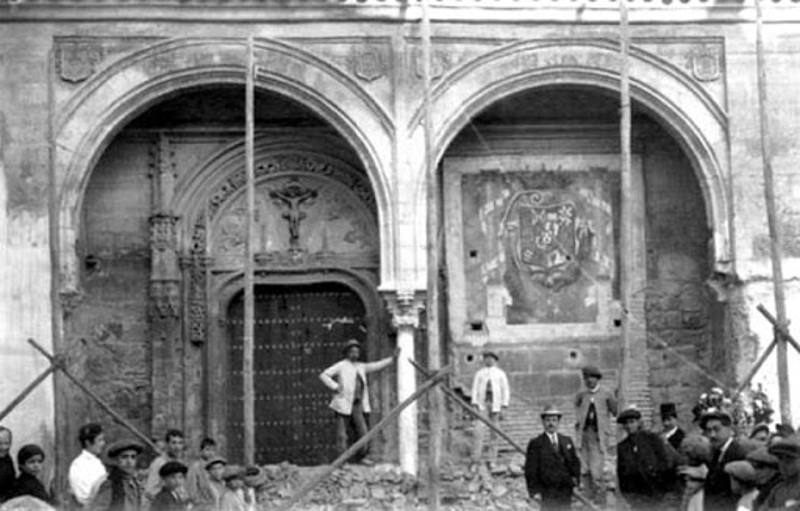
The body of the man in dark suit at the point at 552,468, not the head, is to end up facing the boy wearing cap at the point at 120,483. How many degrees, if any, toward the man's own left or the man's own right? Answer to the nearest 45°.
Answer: approximately 45° to the man's own right

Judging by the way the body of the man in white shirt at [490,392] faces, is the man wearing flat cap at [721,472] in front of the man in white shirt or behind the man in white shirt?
in front

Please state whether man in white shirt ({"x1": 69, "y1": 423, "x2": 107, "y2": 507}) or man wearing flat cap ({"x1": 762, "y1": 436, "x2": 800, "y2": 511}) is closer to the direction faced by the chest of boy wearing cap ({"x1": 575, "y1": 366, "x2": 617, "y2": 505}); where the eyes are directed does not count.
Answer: the man wearing flat cap

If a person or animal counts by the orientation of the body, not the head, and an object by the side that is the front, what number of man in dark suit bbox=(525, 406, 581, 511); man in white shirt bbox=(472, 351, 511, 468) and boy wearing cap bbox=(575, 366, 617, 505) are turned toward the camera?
3

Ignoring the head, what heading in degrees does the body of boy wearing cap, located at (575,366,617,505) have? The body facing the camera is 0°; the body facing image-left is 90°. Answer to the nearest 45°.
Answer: approximately 0°

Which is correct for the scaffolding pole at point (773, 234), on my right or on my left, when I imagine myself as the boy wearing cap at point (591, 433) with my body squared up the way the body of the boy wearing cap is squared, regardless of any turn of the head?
on my left

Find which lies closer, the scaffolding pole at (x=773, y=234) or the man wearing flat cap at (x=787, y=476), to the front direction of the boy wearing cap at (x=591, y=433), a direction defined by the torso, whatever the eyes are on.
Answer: the man wearing flat cap

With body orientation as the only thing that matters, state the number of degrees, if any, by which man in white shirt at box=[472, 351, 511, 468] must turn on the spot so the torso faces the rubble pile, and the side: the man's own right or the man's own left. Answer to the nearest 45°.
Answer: approximately 45° to the man's own right

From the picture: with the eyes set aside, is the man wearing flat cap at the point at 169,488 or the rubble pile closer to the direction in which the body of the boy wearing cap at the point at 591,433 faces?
the man wearing flat cap
